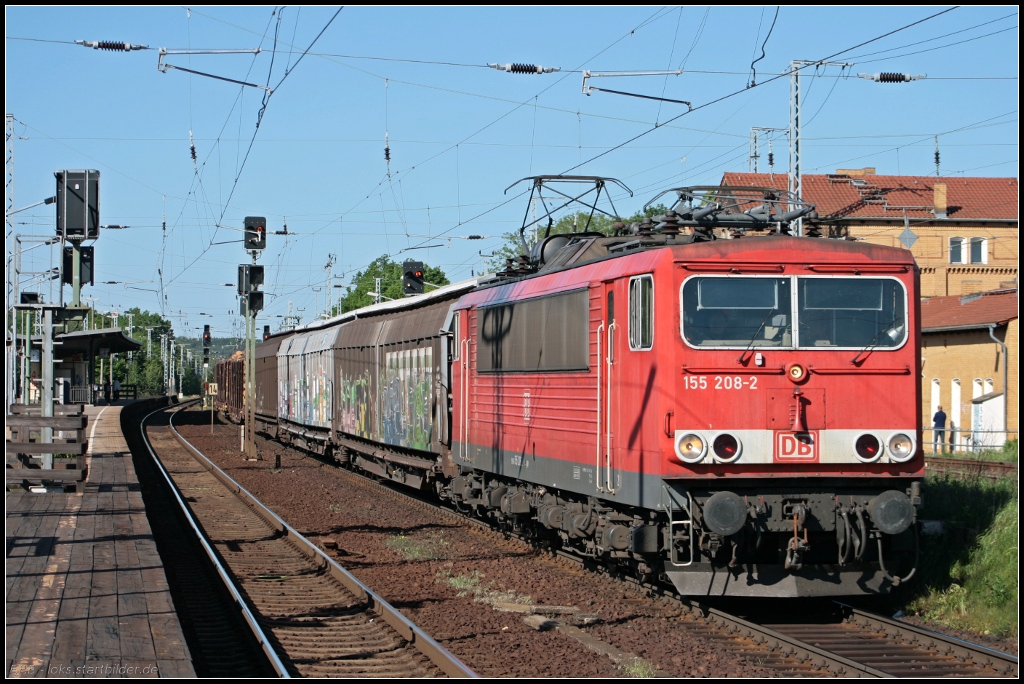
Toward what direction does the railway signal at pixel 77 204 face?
away from the camera

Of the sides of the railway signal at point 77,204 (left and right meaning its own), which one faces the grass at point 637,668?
back

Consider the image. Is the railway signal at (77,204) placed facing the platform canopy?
yes

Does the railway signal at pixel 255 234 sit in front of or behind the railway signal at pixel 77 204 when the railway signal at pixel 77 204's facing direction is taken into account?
in front

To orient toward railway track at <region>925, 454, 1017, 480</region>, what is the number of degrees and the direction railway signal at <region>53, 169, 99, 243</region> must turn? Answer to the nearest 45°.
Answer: approximately 90° to its right

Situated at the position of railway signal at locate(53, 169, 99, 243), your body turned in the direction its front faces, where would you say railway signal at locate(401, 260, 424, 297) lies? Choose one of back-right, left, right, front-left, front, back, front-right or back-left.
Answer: front-right

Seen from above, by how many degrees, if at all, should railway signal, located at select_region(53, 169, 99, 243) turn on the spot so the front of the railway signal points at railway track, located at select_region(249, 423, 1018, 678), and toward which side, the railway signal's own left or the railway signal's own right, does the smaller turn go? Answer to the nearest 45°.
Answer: approximately 135° to the railway signal's own right

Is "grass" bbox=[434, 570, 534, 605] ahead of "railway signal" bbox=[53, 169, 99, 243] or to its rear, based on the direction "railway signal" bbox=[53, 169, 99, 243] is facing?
to the rear

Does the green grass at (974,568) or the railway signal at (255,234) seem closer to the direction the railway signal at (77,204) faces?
the railway signal

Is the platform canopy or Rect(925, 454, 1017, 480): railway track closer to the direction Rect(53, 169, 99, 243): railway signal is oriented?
the platform canopy

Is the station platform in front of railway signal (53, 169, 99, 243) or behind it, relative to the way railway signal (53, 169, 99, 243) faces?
behind
